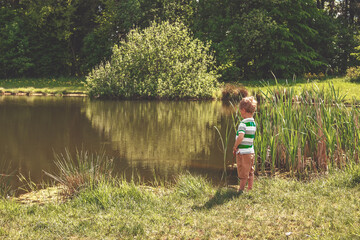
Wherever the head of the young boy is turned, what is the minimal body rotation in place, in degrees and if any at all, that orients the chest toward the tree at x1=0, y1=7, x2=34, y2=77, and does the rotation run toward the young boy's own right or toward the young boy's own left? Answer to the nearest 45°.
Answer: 0° — they already face it

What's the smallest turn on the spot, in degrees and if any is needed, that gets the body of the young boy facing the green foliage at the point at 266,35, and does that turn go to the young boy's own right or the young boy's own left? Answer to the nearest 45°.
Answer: approximately 45° to the young boy's own right

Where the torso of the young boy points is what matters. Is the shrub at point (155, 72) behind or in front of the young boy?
in front

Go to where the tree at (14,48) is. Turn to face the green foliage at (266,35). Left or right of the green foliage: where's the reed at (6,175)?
right

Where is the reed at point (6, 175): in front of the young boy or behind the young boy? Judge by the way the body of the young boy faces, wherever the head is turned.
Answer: in front

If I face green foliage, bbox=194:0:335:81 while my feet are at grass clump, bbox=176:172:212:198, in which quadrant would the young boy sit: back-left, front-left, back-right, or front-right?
front-right

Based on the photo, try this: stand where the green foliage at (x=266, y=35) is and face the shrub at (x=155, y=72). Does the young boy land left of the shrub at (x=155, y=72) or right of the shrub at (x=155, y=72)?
left

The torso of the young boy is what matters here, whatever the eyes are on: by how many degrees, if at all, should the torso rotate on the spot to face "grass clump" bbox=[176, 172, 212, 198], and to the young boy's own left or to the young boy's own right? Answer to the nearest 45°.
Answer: approximately 45° to the young boy's own left

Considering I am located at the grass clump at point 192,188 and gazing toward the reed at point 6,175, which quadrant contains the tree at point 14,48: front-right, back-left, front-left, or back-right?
front-right

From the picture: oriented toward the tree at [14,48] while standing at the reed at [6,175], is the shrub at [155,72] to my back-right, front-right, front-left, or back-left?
front-right

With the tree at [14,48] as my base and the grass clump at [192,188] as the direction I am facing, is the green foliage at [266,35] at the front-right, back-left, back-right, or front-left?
front-left

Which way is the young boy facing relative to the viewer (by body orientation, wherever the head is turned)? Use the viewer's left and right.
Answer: facing away from the viewer and to the left of the viewer

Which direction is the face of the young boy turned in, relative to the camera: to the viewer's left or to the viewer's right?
to the viewer's left

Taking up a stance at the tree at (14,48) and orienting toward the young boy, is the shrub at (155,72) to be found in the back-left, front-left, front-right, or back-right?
front-left
